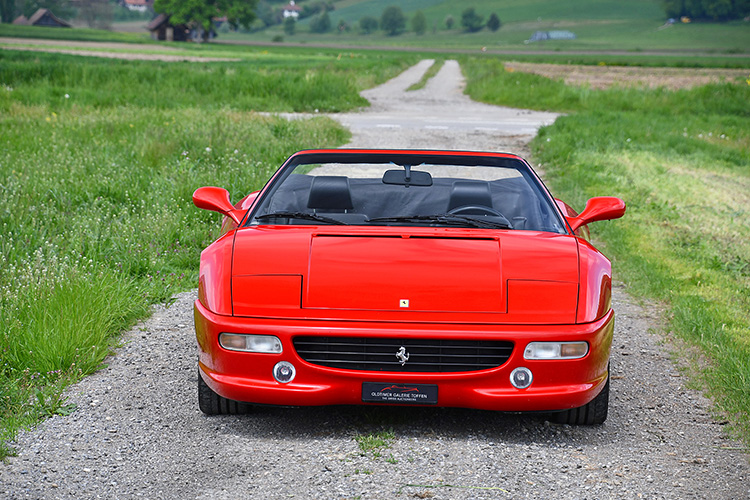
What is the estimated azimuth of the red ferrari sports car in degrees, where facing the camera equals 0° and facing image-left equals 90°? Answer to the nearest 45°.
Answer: approximately 0°
